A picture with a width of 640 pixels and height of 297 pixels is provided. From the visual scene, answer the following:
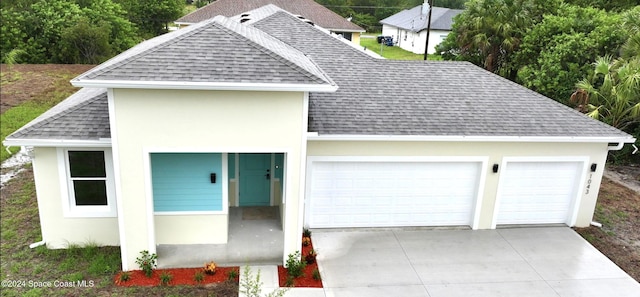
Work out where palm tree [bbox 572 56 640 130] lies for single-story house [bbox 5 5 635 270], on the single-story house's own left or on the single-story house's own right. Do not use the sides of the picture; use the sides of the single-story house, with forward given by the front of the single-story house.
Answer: on the single-story house's own left

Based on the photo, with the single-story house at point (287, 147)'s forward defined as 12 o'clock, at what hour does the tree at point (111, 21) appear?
The tree is roughly at 5 o'clock from the single-story house.

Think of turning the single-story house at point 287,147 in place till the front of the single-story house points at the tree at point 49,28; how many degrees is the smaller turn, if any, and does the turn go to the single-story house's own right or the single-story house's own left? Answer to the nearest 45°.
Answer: approximately 135° to the single-story house's own right

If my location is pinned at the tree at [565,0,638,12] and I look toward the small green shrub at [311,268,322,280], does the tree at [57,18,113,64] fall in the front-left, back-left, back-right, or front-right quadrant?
front-right

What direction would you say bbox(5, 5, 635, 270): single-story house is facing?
toward the camera

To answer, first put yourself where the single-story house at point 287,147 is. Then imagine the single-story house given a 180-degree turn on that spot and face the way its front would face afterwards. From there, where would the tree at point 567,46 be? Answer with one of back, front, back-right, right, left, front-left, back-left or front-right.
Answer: front-right

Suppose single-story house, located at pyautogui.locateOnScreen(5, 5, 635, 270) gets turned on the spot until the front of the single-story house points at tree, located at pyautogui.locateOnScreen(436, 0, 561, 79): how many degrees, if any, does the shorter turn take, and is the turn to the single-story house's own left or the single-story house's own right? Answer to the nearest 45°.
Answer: approximately 135° to the single-story house's own left

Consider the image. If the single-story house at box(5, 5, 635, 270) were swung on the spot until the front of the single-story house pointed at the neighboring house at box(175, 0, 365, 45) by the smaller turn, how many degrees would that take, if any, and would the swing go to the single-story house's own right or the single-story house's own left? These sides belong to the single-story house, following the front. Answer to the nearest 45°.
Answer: approximately 180°

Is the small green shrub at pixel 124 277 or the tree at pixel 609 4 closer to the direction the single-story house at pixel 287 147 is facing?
the small green shrub

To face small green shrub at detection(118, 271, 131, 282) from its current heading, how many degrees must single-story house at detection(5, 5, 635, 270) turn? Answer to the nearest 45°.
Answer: approximately 45° to its right

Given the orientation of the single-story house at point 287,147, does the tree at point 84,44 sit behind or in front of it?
behind
